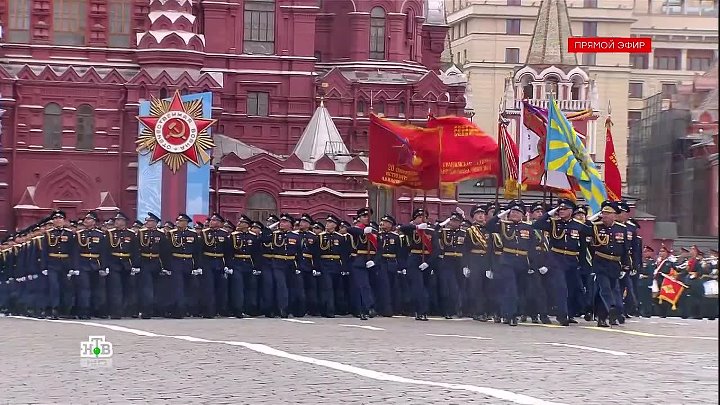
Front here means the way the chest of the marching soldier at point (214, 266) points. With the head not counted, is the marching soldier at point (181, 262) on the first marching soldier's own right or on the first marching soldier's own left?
on the first marching soldier's own right

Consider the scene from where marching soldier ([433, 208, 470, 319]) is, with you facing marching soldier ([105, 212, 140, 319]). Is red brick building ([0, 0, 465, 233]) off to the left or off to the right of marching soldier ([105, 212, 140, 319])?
right
